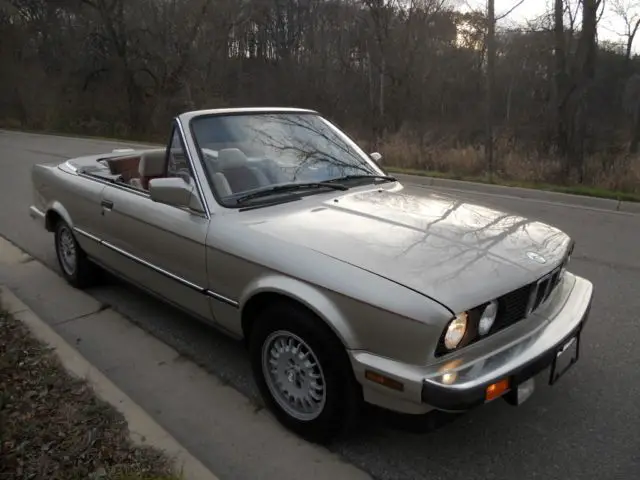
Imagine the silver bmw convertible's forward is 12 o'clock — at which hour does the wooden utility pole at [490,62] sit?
The wooden utility pole is roughly at 8 o'clock from the silver bmw convertible.

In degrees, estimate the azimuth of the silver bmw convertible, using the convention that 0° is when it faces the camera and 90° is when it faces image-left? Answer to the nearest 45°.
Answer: approximately 315°
